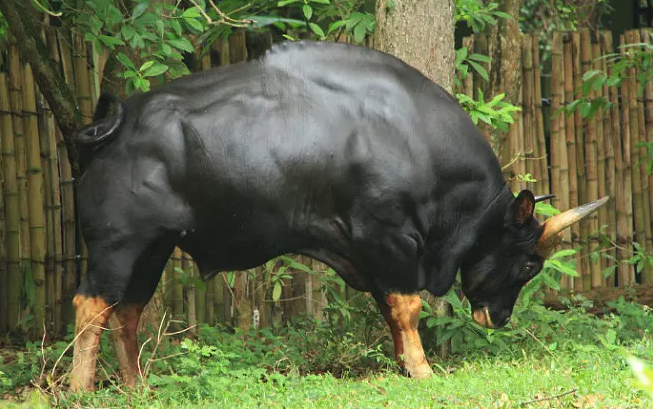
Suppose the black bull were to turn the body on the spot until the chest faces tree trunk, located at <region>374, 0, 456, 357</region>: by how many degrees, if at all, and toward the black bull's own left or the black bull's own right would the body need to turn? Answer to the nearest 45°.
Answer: approximately 45° to the black bull's own left

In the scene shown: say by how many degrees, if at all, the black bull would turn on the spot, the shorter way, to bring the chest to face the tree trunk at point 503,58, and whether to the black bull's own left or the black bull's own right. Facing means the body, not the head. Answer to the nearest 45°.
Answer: approximately 45° to the black bull's own left

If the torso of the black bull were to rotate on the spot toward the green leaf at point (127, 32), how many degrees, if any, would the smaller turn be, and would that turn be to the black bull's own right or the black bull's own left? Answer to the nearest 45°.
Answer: approximately 180°

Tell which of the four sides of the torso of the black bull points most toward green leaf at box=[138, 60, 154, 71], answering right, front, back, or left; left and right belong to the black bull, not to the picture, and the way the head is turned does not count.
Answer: back

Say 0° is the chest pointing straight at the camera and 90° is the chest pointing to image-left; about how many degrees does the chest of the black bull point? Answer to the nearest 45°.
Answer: approximately 270°
